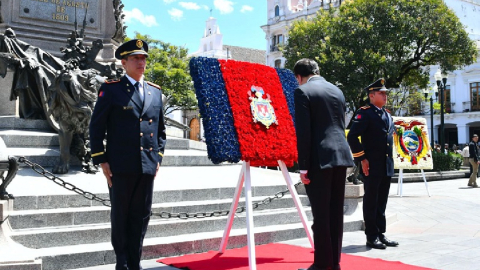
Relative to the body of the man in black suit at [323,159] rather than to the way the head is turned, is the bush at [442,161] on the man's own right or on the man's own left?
on the man's own right

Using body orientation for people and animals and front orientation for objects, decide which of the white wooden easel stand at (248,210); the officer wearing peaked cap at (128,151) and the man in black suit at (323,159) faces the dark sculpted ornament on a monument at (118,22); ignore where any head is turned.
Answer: the man in black suit

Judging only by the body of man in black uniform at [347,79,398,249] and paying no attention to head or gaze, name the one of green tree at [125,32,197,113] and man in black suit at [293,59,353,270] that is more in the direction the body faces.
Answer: the man in black suit

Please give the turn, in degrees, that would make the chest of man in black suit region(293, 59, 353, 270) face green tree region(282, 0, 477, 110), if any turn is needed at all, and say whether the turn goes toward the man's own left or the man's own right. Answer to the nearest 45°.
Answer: approximately 45° to the man's own right

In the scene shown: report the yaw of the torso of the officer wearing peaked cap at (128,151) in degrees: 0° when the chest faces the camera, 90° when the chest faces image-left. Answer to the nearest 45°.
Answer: approximately 315°

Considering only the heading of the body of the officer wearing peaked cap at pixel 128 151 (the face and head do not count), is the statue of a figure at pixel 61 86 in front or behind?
behind

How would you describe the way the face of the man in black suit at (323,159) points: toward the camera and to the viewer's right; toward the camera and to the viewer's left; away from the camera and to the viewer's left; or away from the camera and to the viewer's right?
away from the camera and to the viewer's left

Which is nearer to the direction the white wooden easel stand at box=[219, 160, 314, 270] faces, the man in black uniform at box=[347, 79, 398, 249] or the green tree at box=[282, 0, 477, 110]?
the man in black uniform

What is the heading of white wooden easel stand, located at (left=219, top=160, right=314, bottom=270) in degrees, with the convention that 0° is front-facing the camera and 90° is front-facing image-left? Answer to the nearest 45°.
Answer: approximately 315°

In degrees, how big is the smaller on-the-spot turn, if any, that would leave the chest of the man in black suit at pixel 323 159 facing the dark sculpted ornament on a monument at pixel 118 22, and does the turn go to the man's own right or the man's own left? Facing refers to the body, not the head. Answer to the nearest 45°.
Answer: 0° — they already face it

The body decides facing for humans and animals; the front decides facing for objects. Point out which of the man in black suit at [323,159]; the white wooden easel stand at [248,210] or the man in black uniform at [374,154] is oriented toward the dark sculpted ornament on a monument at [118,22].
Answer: the man in black suit at [323,159]

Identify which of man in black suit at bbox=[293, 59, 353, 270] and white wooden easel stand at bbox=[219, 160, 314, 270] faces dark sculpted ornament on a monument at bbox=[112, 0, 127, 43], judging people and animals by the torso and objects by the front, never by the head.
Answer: the man in black suit

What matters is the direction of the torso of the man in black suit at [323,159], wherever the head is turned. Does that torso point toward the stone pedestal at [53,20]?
yes

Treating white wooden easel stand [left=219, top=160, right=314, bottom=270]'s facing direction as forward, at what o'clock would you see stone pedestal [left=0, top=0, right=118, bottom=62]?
The stone pedestal is roughly at 6 o'clock from the white wooden easel stand.
